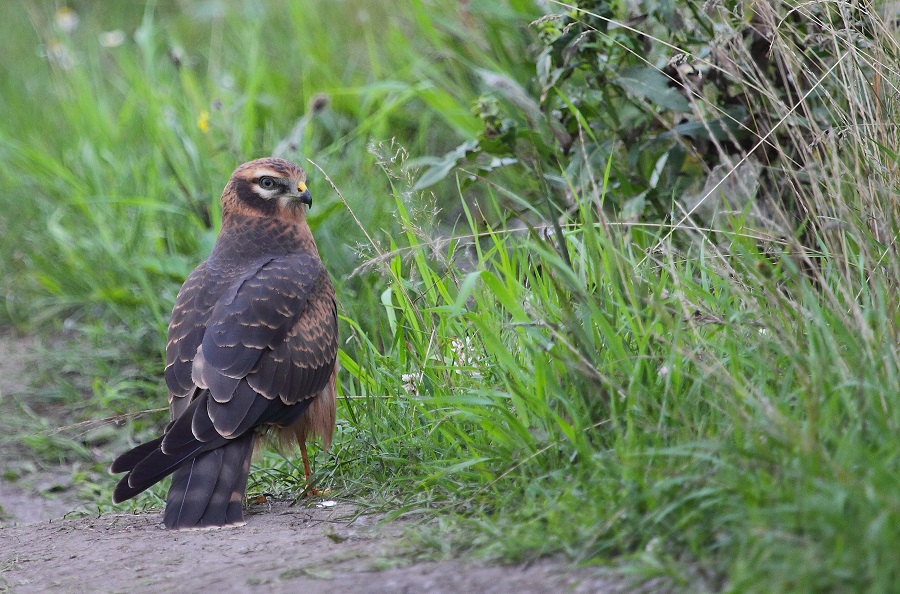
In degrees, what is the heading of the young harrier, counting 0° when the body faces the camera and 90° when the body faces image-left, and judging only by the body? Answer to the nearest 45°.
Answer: approximately 225°
